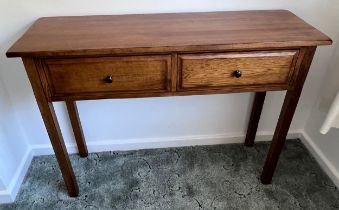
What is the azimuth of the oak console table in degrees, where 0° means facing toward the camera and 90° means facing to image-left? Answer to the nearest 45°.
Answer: approximately 0°
